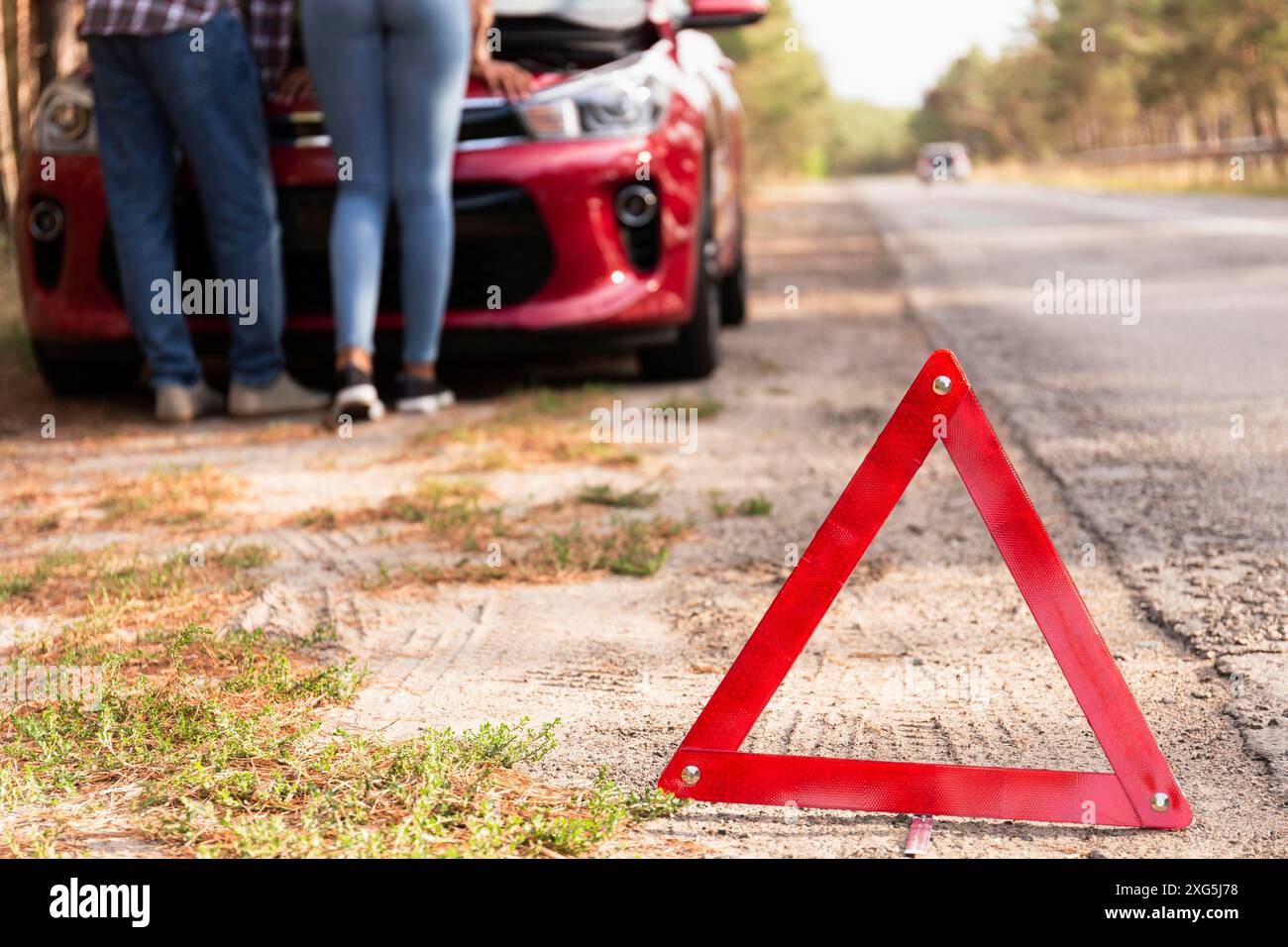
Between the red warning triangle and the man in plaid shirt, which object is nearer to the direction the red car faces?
the red warning triangle

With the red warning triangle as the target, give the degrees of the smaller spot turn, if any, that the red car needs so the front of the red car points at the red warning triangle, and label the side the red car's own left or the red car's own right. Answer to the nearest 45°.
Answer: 0° — it already faces it

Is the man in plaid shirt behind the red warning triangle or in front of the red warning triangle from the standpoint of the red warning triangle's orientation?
behind

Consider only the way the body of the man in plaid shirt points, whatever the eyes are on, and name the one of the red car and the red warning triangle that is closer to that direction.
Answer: the red car

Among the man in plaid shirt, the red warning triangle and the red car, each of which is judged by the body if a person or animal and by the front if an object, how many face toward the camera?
2

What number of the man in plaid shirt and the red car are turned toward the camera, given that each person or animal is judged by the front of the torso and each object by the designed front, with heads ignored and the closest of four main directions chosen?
1

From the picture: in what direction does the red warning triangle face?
toward the camera

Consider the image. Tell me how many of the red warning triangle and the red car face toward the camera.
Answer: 2

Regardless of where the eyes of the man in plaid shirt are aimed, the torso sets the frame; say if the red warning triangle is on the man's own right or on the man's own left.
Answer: on the man's own right

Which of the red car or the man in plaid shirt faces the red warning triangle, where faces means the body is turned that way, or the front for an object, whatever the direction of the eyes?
the red car

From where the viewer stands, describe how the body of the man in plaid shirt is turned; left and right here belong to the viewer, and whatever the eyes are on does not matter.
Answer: facing away from the viewer and to the right of the viewer
